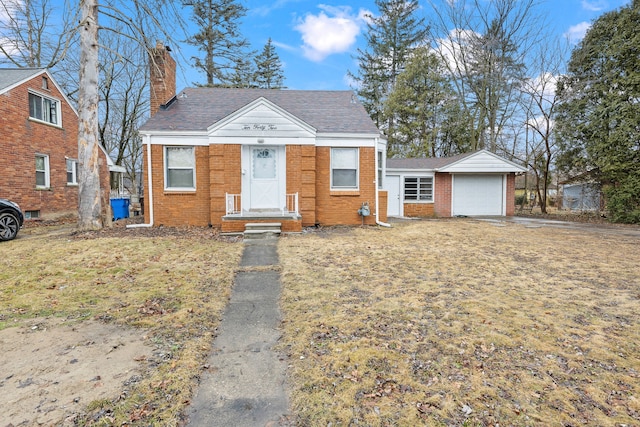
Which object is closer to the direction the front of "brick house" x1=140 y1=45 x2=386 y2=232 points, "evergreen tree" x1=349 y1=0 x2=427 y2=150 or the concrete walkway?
the concrete walkway

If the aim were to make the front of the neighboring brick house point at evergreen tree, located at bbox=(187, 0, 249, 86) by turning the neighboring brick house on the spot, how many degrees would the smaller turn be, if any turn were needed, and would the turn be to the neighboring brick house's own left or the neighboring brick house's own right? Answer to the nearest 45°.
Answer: approximately 180°

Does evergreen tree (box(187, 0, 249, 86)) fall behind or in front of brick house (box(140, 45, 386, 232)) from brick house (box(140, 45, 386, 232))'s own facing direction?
behind

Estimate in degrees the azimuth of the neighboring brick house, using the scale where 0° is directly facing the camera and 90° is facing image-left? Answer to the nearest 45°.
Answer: approximately 45°

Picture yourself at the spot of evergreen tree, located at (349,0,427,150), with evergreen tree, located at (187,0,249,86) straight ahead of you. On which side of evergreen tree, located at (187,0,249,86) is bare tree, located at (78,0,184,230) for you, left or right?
left

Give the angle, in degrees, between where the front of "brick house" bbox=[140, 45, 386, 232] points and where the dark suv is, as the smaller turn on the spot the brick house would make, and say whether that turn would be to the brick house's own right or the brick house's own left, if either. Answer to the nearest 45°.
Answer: approximately 90° to the brick house's own right

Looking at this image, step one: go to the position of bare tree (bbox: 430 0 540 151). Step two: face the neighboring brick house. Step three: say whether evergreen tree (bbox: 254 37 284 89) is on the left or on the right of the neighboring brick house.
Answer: right

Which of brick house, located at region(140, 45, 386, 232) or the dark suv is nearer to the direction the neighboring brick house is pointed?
the dark suv

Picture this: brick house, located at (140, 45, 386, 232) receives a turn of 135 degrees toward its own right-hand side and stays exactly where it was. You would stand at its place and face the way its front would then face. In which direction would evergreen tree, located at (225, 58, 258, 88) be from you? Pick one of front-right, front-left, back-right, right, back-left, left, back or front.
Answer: front-right

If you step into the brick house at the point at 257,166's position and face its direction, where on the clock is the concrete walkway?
The concrete walkway is roughly at 12 o'clock from the brick house.

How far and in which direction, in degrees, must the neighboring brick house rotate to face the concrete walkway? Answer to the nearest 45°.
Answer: approximately 45° to its left
